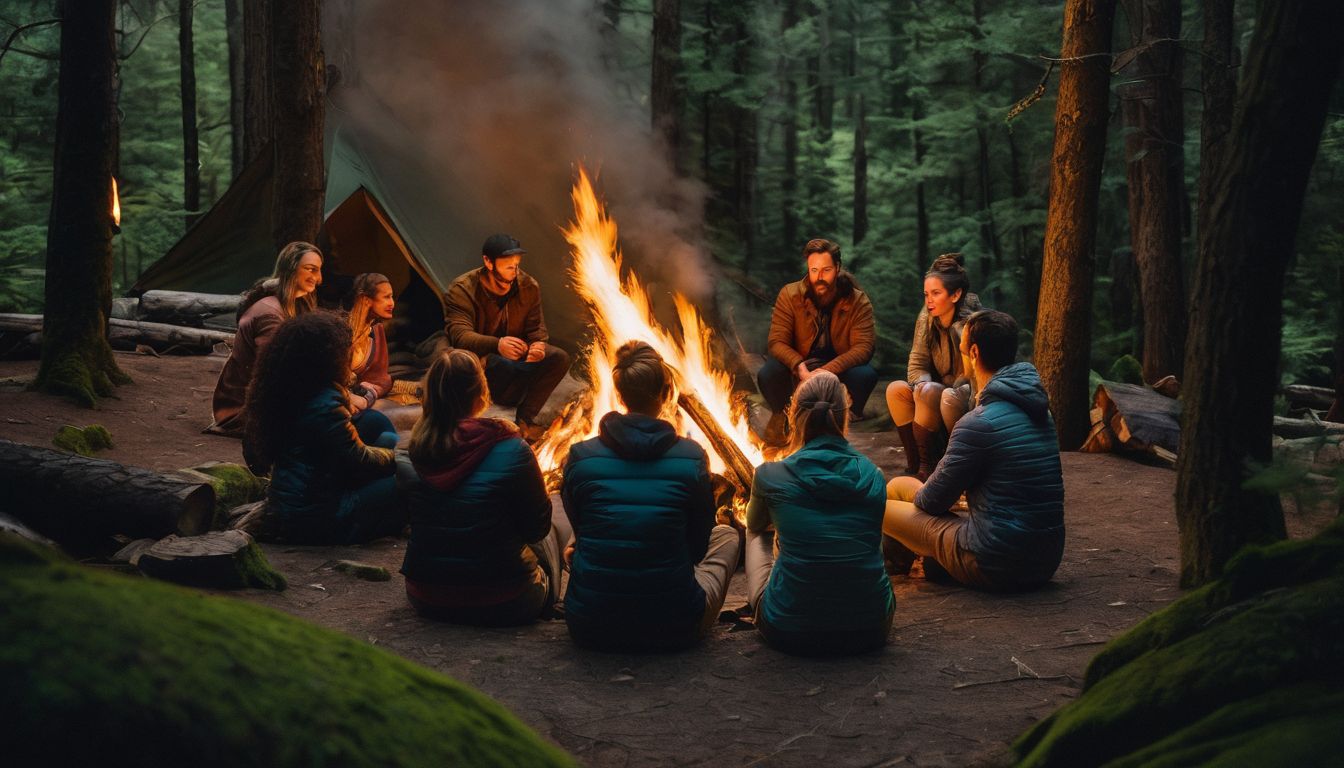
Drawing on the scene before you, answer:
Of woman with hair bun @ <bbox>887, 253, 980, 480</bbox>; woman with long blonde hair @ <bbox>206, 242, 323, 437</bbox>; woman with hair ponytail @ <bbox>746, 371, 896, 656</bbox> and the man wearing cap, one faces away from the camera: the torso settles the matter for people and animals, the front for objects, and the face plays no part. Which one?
woman with hair ponytail @ <bbox>746, 371, 896, 656</bbox>

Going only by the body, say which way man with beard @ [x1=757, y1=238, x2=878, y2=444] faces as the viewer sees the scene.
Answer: toward the camera

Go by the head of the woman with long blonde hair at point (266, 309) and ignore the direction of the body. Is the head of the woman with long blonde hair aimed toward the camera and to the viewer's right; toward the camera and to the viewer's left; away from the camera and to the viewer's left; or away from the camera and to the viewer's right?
toward the camera and to the viewer's right

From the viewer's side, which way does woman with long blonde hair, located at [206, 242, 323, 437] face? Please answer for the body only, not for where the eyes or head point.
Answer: to the viewer's right

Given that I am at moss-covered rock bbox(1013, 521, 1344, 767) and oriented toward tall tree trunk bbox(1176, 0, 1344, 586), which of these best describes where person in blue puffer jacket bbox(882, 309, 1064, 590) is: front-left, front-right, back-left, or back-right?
front-left

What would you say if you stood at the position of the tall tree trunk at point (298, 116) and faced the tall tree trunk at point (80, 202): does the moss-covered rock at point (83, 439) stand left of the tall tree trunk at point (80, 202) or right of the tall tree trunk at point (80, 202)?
left

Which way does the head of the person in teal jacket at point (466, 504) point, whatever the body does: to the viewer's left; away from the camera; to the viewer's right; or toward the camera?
away from the camera

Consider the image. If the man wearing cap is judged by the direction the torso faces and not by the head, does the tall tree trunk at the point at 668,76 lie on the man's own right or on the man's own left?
on the man's own left

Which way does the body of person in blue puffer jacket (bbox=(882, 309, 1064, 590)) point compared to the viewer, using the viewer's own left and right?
facing away from the viewer and to the left of the viewer

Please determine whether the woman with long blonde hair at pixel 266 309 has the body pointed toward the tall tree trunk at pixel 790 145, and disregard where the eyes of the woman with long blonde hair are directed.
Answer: no

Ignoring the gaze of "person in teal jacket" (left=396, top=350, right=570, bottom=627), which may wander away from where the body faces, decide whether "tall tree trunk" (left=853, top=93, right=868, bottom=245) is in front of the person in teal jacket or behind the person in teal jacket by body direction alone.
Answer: in front

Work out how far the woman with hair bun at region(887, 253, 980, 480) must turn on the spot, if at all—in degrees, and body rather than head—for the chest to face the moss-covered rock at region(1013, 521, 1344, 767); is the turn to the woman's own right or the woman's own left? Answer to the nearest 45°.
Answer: approximately 45° to the woman's own left

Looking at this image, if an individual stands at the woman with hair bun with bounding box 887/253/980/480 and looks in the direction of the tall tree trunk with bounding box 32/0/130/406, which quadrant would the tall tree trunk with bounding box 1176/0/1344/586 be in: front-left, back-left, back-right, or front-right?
back-left

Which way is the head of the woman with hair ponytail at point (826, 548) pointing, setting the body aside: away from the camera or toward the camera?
away from the camera

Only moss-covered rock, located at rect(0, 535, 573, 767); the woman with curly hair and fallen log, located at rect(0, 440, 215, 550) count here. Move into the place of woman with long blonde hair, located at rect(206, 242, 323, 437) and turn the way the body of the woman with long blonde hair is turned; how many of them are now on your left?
0

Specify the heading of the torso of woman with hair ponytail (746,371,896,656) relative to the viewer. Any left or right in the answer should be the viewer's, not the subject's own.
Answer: facing away from the viewer

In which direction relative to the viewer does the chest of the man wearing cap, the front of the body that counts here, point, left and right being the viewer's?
facing the viewer and to the right of the viewer

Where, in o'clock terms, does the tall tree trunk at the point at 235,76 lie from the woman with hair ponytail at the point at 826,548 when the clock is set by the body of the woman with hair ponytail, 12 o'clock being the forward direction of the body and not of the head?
The tall tree trunk is roughly at 11 o'clock from the woman with hair ponytail.
